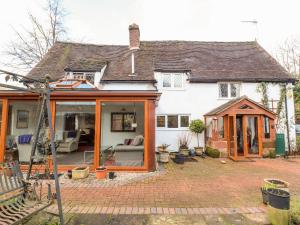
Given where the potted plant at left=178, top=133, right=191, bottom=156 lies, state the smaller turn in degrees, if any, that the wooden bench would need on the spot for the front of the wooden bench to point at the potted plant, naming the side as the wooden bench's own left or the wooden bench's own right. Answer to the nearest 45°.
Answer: approximately 90° to the wooden bench's own left

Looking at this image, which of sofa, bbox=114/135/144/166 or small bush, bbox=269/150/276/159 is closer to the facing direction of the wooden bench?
the small bush

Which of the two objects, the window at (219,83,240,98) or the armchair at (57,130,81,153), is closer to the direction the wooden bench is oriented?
the window

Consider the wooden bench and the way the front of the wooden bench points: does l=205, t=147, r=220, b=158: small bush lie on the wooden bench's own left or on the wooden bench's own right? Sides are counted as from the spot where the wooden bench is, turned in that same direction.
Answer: on the wooden bench's own left

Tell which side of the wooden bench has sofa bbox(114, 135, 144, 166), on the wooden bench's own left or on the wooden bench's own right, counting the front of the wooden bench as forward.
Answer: on the wooden bench's own left

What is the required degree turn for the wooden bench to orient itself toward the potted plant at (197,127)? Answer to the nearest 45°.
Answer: approximately 90° to its left

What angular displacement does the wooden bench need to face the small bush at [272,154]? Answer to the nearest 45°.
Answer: approximately 45° to its left

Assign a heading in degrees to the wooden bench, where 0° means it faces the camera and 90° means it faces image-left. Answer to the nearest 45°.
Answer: approximately 315°

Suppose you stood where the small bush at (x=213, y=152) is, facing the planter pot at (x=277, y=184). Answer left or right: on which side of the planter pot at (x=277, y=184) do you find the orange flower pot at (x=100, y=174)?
right
